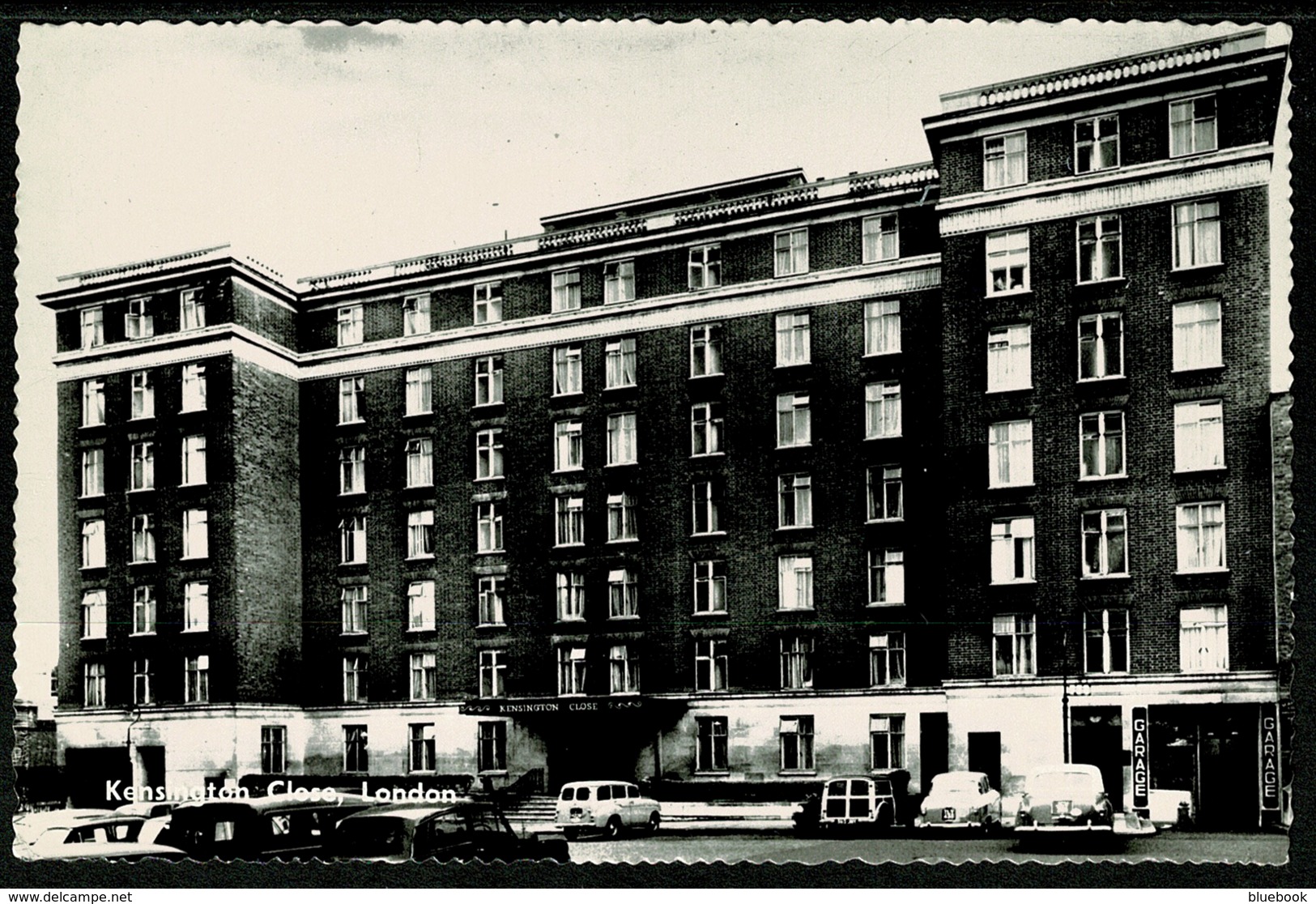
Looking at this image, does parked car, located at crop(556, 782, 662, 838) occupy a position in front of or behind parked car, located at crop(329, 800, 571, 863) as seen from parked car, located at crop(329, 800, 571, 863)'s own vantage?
in front

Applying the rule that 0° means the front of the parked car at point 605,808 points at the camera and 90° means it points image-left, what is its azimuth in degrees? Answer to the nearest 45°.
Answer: approximately 225°

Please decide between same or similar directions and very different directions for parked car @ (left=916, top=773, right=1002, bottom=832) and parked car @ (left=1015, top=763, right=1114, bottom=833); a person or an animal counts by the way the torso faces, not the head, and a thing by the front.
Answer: same or similar directions

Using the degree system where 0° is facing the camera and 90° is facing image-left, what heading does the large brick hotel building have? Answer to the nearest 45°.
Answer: approximately 45°

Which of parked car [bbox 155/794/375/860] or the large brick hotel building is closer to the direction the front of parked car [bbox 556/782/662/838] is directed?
the large brick hotel building

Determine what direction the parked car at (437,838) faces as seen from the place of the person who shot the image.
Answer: facing away from the viewer and to the right of the viewer
